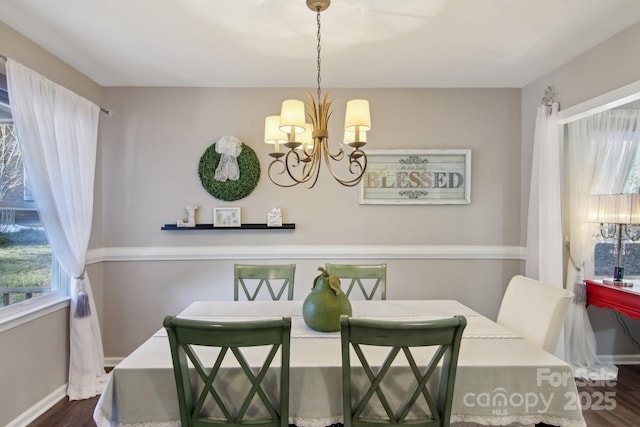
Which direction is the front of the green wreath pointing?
toward the camera

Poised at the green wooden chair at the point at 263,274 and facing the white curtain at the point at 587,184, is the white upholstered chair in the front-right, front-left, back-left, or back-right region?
front-right

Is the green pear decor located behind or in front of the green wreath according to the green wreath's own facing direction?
in front

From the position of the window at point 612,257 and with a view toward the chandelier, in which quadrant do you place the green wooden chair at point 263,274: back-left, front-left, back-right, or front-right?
front-right

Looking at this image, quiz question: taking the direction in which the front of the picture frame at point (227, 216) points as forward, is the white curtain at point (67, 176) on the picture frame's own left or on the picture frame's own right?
on the picture frame's own right

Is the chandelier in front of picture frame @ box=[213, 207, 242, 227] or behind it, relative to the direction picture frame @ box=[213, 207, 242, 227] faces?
in front

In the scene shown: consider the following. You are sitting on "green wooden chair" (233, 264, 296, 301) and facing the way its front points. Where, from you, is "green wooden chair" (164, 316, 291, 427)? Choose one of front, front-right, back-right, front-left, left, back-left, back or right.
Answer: front

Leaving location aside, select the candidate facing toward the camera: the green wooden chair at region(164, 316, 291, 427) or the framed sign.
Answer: the framed sign

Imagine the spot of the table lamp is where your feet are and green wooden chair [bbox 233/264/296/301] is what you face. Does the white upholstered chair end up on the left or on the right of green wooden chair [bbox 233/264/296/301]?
left

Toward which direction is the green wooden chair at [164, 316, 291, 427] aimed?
away from the camera

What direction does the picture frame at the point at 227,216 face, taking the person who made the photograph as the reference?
facing the viewer

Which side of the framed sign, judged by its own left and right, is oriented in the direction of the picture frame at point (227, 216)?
right

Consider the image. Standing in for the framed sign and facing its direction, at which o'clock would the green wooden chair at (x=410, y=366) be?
The green wooden chair is roughly at 12 o'clock from the framed sign.

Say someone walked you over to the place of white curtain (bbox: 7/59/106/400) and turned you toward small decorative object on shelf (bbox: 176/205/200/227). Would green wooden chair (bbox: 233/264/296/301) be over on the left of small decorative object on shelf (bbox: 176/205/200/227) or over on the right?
right

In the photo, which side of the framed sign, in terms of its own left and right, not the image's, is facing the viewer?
front

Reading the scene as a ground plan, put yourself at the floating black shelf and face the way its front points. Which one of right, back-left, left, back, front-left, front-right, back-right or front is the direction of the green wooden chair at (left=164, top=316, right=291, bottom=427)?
front
